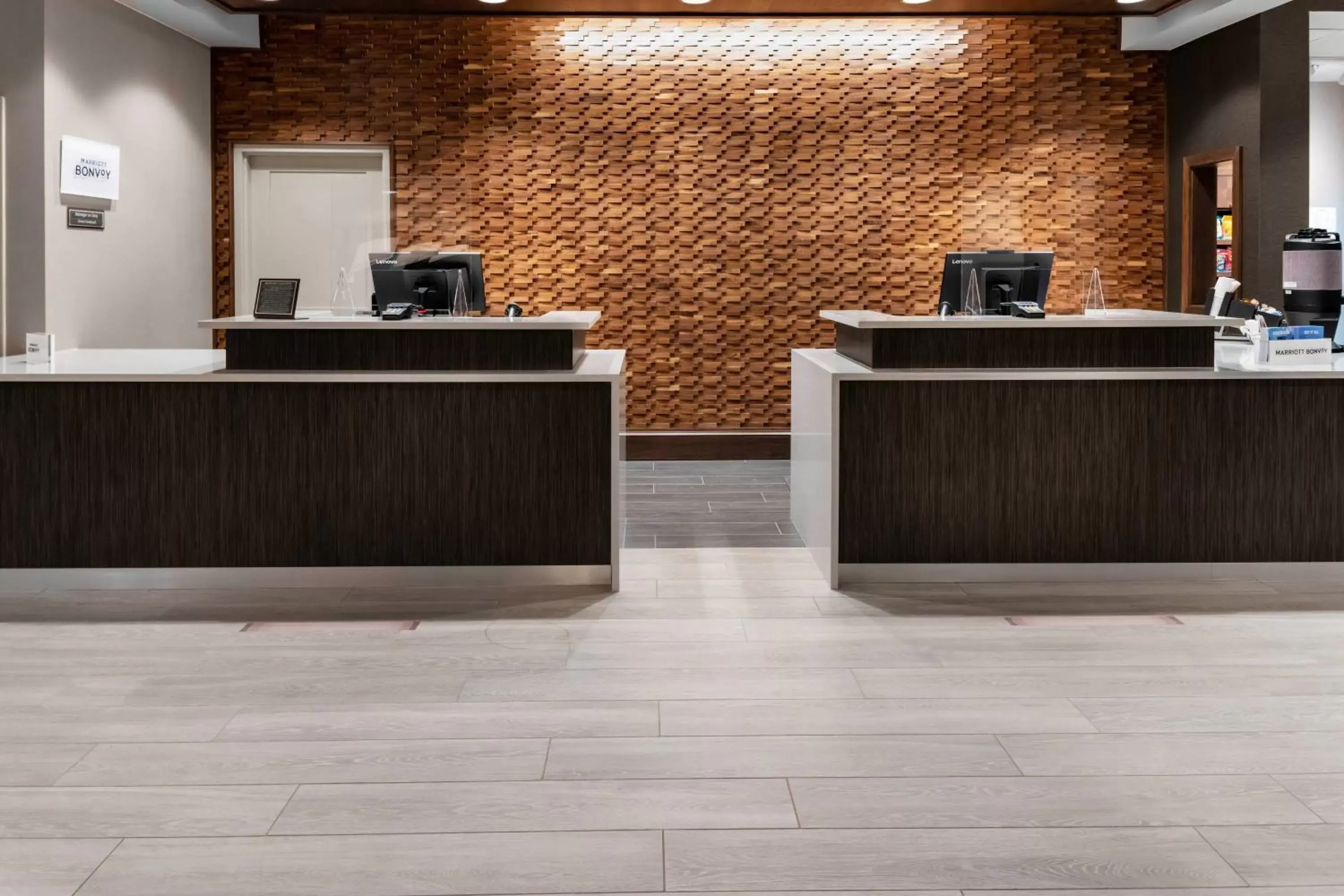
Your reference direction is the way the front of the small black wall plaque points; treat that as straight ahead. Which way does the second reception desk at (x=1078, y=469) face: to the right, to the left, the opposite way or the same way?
to the right

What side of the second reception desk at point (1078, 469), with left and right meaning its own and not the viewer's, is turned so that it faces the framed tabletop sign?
right

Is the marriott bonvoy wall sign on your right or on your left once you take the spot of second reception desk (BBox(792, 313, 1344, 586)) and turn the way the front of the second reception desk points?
on your right

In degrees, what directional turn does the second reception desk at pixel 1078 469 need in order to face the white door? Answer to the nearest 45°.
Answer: approximately 135° to its right

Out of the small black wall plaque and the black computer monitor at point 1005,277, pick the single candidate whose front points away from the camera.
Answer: the black computer monitor

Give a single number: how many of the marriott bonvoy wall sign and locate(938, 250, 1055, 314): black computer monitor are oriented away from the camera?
1

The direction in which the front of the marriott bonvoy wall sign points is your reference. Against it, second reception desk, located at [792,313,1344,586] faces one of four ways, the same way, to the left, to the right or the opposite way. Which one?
to the right

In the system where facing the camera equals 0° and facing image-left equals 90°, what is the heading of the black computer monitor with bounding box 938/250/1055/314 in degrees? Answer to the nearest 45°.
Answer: approximately 180°

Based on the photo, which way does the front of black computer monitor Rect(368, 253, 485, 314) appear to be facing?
away from the camera

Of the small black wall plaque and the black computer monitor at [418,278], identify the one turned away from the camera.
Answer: the black computer monitor
